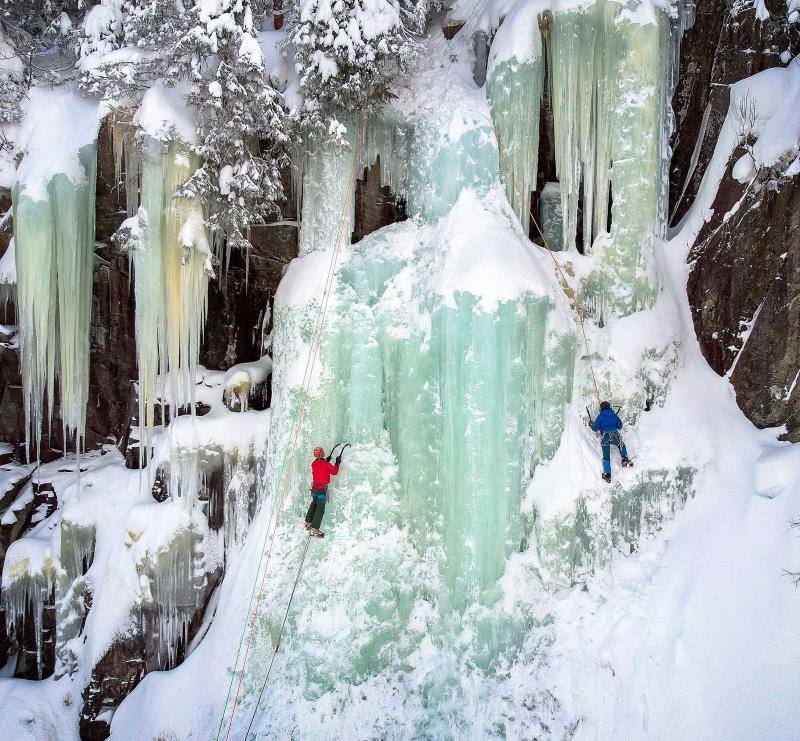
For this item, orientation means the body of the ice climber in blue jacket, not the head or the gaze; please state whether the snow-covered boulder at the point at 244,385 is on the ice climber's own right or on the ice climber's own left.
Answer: on the ice climber's own left

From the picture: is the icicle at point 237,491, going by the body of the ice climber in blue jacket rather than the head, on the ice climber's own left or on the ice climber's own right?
on the ice climber's own left

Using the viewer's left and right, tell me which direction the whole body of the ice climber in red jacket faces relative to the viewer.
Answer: facing away from the viewer and to the right of the viewer

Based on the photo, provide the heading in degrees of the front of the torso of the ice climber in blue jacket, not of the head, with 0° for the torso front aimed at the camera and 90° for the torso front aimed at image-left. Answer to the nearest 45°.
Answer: approximately 180°

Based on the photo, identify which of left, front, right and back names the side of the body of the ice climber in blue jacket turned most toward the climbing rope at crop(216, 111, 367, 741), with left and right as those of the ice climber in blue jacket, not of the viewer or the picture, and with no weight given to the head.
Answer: left

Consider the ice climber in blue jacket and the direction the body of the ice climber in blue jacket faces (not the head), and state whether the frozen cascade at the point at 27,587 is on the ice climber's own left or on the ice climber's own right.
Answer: on the ice climber's own left
